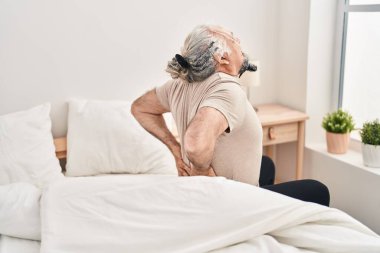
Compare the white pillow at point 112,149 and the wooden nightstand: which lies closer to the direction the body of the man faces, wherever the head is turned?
the wooden nightstand

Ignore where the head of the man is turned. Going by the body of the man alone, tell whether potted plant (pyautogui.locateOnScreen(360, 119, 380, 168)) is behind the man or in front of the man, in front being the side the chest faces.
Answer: in front

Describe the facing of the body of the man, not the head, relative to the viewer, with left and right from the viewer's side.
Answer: facing away from the viewer and to the right of the viewer

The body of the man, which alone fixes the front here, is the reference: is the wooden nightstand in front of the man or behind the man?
in front

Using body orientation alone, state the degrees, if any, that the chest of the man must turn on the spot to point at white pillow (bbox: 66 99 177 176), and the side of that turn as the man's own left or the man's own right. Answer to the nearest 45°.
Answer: approximately 90° to the man's own left

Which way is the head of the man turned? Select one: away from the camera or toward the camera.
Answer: away from the camera

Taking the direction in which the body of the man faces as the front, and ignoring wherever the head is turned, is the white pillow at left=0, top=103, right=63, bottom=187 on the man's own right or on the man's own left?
on the man's own left
